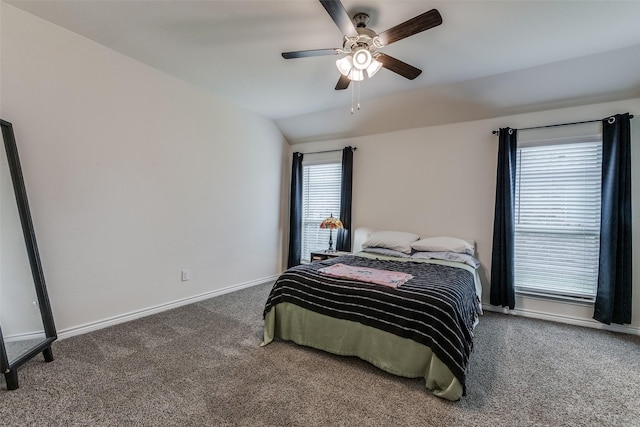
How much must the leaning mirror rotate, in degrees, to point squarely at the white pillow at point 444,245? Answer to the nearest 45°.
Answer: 0° — it already faces it

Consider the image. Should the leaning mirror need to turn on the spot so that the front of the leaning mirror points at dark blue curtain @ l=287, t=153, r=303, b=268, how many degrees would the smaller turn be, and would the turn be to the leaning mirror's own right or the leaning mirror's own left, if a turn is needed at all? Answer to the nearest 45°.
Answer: approximately 45° to the leaning mirror's own left

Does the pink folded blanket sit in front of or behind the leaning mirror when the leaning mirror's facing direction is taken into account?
in front

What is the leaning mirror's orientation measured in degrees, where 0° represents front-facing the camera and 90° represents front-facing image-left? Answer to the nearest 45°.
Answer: approximately 315°

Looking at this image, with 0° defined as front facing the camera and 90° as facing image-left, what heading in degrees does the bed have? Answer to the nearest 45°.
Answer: approximately 45°
